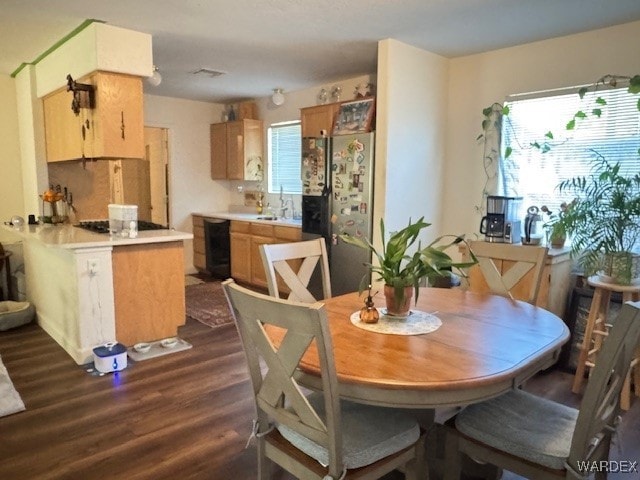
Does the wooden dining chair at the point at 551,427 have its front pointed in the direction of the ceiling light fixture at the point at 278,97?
yes

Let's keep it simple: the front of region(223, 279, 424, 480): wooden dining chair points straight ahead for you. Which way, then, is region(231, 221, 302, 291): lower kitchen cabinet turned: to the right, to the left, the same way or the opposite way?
the opposite way

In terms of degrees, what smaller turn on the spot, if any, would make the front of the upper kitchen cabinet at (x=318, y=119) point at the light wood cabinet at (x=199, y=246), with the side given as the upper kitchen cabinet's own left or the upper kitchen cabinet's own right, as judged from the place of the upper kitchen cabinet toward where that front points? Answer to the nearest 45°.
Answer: approximately 90° to the upper kitchen cabinet's own right

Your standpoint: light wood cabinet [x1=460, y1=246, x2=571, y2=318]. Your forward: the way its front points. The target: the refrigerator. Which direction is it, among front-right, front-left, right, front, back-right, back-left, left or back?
front-right

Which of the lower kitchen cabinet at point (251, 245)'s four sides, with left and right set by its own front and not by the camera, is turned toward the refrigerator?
left

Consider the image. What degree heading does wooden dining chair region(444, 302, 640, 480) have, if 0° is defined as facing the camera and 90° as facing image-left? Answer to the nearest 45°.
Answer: approximately 135°

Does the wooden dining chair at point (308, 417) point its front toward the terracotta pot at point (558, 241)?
yes

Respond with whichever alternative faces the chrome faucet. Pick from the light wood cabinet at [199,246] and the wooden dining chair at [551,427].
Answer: the wooden dining chair

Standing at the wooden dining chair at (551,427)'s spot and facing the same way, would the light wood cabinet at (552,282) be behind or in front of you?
in front

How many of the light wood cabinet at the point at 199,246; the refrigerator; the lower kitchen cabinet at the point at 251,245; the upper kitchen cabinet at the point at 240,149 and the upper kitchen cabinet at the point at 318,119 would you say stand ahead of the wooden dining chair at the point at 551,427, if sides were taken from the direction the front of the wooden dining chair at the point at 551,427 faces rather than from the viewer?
5

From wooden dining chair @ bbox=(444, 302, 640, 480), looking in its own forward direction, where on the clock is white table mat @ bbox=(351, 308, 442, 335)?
The white table mat is roughly at 11 o'clock from the wooden dining chair.

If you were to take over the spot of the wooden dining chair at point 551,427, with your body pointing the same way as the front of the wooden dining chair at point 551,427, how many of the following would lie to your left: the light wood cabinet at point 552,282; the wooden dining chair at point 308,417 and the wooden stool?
1

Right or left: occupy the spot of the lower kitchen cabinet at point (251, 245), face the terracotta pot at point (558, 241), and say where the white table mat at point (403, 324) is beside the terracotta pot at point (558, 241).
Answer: right

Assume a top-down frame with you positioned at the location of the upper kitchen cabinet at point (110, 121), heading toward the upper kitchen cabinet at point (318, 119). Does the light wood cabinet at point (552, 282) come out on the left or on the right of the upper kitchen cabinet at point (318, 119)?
right
